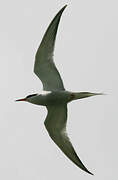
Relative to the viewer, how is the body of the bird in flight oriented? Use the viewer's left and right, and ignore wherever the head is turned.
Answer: facing to the left of the viewer
